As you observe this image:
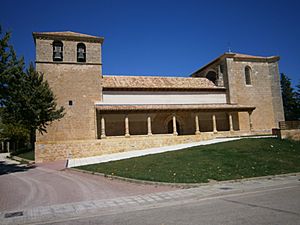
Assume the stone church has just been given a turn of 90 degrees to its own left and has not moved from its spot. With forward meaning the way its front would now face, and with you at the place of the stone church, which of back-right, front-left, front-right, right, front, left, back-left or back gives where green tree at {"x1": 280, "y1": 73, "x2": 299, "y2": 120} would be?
front-left
